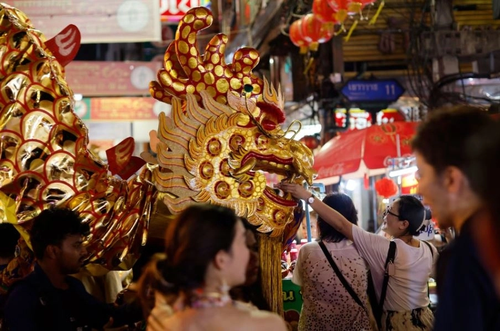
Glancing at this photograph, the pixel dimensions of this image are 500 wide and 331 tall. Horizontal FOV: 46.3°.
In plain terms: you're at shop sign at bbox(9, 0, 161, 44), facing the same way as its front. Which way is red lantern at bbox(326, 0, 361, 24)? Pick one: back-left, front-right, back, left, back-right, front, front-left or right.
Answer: left

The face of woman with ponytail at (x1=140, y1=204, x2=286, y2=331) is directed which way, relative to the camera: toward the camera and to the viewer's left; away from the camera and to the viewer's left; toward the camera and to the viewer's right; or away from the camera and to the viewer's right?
away from the camera and to the viewer's right

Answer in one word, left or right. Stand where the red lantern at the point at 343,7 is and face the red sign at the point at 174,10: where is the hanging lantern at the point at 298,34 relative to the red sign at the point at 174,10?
right

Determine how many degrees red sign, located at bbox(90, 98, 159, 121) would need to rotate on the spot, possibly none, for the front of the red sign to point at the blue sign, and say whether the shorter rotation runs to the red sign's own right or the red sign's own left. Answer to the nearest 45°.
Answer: approximately 90° to the red sign's own left

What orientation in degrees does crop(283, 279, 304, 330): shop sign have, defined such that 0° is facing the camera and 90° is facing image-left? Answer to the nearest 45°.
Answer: approximately 0°

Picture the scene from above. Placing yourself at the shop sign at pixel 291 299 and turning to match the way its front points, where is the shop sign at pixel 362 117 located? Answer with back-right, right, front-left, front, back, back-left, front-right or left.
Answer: back

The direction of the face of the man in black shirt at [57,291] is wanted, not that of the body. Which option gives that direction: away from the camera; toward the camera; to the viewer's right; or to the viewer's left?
to the viewer's right

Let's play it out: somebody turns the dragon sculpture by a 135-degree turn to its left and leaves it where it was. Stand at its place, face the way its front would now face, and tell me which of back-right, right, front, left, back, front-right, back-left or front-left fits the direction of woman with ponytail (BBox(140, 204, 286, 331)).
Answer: back-left

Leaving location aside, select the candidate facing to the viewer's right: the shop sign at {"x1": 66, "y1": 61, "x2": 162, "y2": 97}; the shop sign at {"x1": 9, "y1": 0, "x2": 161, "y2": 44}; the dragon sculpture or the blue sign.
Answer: the dragon sculpture

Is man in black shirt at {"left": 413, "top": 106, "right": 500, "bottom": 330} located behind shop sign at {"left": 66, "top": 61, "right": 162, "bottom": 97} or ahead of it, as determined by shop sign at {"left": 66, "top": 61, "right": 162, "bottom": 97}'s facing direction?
ahead
